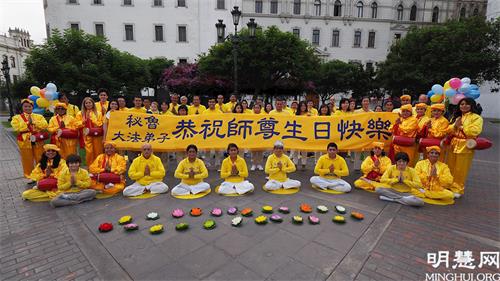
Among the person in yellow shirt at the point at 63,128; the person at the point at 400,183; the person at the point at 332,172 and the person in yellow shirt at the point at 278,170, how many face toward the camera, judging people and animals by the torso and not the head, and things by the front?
4

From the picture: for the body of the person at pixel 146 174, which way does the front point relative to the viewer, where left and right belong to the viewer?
facing the viewer

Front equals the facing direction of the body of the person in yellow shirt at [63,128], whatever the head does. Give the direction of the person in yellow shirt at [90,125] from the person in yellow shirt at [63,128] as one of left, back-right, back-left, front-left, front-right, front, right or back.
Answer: left

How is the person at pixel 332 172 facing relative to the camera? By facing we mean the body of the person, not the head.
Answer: toward the camera

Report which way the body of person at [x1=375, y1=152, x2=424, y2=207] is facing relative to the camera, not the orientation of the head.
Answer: toward the camera

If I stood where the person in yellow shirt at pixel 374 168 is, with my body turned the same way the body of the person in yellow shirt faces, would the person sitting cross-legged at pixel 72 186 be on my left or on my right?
on my right

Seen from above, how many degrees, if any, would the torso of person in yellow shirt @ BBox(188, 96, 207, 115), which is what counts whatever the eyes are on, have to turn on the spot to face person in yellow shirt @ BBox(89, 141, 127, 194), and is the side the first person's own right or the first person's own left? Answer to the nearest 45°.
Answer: approximately 45° to the first person's own right

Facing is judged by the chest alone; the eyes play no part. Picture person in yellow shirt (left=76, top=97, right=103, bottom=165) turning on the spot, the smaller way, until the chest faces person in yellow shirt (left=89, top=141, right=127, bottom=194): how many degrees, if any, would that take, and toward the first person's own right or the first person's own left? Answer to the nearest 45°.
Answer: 0° — they already face them

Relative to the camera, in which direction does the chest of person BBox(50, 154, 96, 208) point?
toward the camera

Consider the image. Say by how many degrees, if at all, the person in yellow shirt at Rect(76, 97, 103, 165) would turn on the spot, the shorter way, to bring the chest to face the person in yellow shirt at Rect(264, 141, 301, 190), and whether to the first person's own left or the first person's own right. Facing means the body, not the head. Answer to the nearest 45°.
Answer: approximately 45° to the first person's own left

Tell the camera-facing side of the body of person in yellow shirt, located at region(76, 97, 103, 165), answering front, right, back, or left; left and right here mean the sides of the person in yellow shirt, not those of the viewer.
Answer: front
